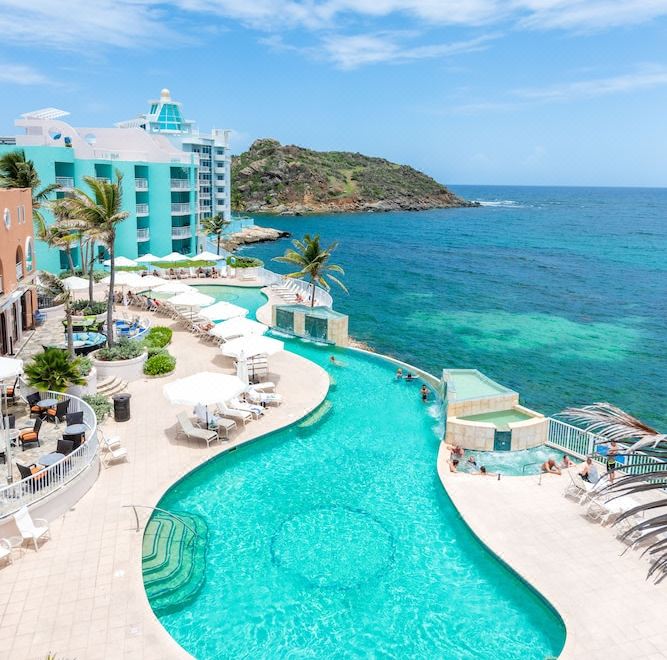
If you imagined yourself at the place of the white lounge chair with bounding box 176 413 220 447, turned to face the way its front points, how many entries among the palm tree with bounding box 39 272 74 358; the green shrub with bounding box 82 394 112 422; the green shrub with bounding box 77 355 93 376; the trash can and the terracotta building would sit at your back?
5

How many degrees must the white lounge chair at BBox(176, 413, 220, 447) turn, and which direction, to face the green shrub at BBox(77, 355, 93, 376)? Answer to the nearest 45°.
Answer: approximately 180°

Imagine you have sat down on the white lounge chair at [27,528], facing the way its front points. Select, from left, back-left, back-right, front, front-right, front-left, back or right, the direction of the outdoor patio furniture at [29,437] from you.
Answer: back-left

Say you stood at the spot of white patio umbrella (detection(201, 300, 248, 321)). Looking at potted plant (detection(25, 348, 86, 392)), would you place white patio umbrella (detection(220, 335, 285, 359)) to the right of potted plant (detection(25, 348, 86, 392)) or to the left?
left

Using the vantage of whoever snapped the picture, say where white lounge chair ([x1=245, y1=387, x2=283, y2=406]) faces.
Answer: facing to the right of the viewer

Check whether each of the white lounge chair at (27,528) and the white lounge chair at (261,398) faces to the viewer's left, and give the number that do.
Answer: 0

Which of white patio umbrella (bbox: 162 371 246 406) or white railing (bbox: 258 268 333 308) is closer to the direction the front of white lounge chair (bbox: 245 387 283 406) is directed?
the white railing

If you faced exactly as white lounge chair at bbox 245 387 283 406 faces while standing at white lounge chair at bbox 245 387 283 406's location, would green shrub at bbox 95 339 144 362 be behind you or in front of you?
behind

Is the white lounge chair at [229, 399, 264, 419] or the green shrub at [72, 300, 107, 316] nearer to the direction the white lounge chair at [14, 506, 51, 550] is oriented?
the white lounge chair

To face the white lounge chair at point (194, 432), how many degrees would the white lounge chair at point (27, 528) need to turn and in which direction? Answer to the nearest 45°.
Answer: approximately 90° to its left

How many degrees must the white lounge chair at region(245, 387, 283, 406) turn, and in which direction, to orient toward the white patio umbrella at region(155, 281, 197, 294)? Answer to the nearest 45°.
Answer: approximately 90° to its left

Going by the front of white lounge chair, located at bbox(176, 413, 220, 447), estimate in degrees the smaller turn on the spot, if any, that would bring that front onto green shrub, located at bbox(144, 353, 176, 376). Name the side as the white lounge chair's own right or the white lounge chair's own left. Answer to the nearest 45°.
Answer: approximately 135° to the white lounge chair's own left

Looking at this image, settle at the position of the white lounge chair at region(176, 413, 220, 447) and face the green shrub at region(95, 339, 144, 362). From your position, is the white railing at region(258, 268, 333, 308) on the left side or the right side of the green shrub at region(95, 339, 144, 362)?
right

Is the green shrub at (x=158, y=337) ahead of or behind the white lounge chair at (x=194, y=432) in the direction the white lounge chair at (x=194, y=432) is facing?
behind

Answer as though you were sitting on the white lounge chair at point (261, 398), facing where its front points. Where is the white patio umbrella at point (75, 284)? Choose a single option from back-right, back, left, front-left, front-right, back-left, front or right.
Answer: back-left

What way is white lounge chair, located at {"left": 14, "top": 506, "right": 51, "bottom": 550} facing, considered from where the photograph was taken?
facing the viewer and to the right of the viewer

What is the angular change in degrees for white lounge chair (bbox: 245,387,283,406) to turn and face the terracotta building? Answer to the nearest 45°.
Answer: approximately 135° to its left
